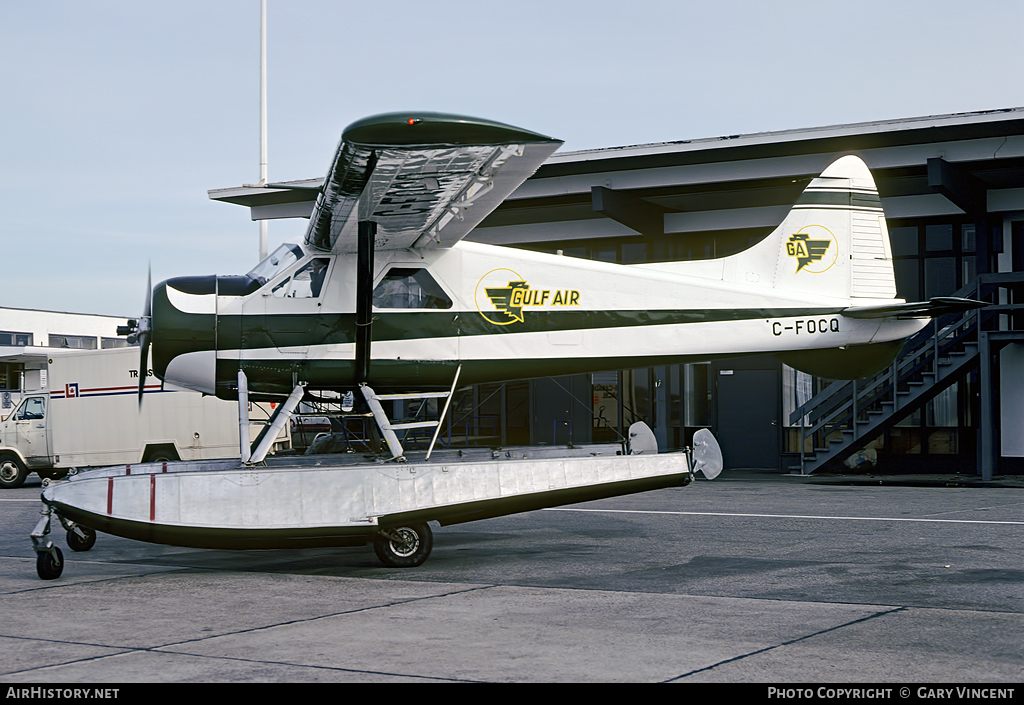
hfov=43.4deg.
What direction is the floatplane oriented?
to the viewer's left

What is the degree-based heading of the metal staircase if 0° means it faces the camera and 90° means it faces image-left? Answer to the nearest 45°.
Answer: approximately 90°

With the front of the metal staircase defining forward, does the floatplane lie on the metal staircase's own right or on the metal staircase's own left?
on the metal staircase's own left

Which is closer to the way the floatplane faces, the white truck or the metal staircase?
the white truck

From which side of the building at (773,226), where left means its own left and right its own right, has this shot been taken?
front

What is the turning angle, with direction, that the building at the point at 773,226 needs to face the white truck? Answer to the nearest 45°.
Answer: approximately 90° to its right

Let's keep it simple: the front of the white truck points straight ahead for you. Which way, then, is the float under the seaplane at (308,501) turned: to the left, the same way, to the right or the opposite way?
the same way

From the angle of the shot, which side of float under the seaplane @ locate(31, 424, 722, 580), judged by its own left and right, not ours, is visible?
left

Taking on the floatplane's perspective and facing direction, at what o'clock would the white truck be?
The white truck is roughly at 2 o'clock from the floatplane.

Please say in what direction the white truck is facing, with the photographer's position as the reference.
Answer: facing to the left of the viewer

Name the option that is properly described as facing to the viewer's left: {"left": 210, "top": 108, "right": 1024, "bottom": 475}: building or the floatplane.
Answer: the floatplane

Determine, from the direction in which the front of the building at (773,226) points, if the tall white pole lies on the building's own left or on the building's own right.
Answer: on the building's own right

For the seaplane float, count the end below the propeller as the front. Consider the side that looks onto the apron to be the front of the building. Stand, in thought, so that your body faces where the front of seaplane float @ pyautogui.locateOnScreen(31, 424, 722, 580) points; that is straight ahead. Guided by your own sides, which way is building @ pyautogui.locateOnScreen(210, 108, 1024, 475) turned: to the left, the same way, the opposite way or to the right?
to the left
